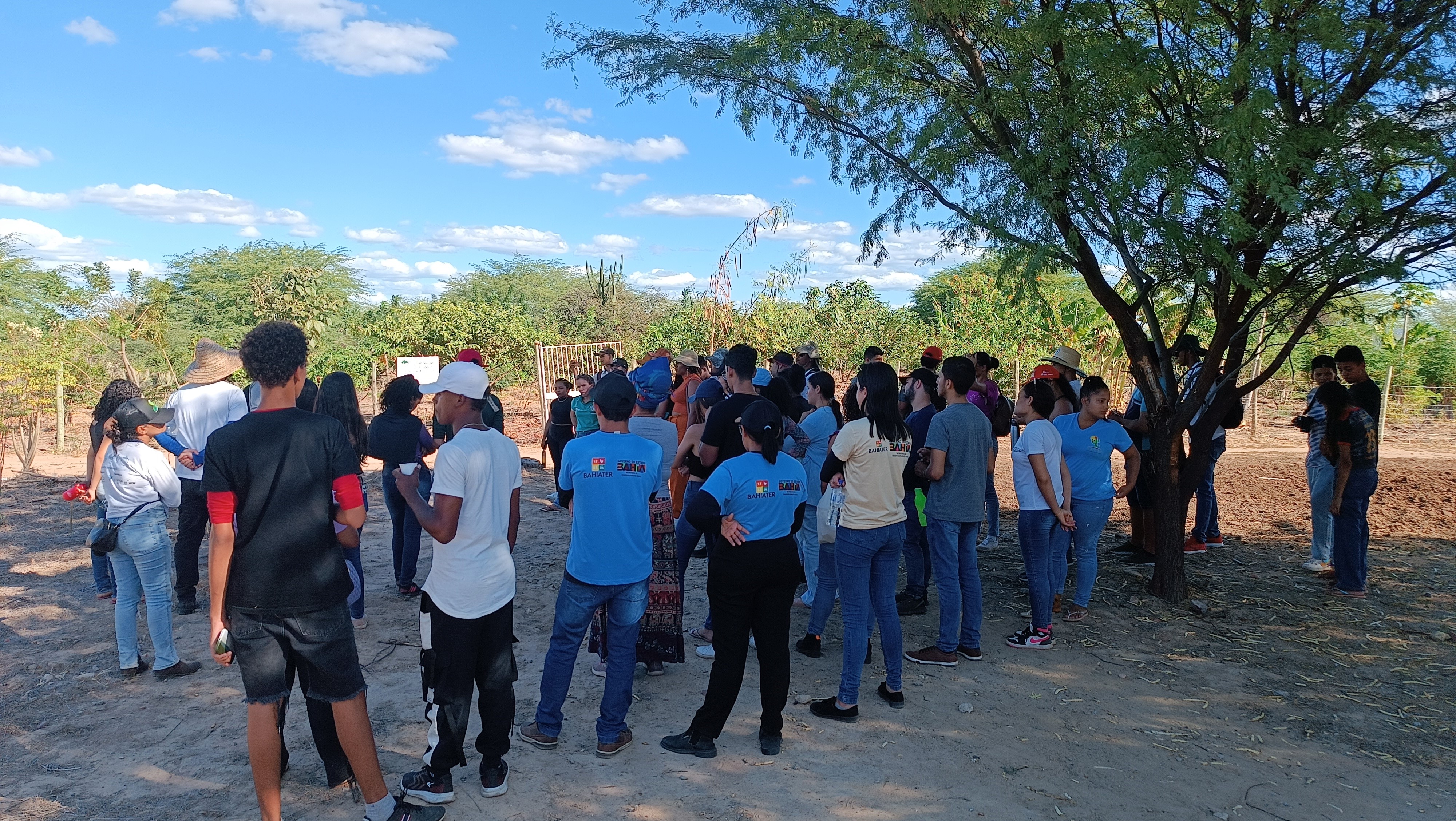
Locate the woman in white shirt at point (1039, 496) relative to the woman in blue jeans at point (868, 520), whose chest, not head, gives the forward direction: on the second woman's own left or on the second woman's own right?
on the second woman's own right

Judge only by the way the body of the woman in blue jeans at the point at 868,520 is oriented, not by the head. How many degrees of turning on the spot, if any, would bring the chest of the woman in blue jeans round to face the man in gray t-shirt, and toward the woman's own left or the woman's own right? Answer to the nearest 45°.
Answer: approximately 90° to the woman's own right

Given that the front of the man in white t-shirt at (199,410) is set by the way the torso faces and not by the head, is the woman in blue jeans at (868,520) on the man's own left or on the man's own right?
on the man's own right

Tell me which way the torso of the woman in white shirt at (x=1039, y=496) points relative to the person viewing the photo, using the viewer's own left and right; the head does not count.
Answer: facing to the left of the viewer

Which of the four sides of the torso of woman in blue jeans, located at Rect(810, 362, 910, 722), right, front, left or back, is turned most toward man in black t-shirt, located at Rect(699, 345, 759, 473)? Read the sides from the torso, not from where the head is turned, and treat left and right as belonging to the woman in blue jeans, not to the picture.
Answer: front

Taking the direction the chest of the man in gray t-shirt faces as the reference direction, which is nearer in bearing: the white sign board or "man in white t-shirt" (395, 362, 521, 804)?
the white sign board

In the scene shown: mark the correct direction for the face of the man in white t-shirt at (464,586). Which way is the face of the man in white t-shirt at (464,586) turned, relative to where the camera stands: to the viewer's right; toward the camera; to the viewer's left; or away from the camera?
to the viewer's left

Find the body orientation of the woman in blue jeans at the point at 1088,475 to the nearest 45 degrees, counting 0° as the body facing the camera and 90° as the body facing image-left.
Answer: approximately 45°

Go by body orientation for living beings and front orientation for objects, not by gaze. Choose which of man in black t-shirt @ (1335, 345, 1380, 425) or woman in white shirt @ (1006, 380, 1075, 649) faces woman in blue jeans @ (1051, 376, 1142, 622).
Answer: the man in black t-shirt

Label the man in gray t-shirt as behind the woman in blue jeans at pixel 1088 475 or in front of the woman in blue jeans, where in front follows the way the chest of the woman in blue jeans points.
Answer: in front

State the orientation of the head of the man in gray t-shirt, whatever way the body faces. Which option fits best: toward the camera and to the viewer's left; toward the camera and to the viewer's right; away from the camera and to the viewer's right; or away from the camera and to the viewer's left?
away from the camera and to the viewer's left

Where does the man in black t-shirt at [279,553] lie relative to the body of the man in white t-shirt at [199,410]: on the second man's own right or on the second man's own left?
on the second man's own right

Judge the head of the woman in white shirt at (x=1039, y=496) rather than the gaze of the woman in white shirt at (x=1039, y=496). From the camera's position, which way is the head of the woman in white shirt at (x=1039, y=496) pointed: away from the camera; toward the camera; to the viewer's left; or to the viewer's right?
to the viewer's left

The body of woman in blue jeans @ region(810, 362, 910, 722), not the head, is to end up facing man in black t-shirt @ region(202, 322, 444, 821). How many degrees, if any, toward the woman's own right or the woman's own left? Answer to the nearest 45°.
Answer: approximately 90° to the woman's own left
